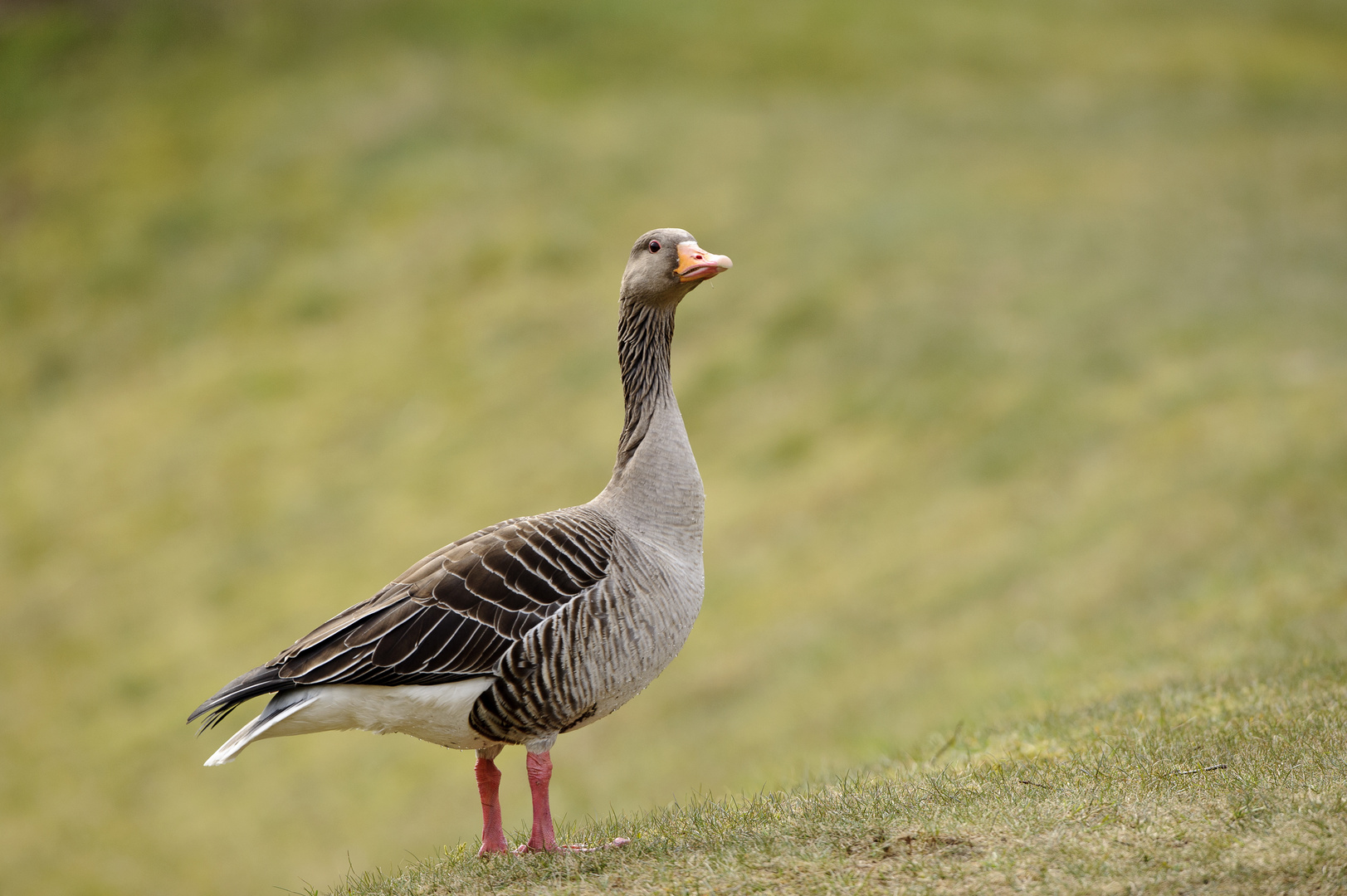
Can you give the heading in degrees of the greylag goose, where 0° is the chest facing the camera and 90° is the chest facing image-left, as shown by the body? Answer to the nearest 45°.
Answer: approximately 270°
